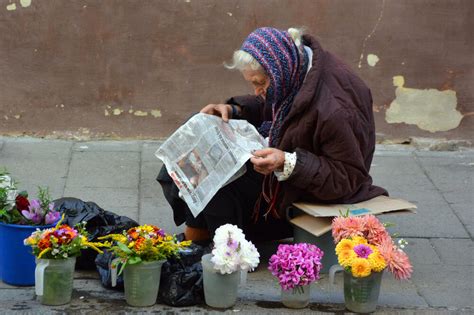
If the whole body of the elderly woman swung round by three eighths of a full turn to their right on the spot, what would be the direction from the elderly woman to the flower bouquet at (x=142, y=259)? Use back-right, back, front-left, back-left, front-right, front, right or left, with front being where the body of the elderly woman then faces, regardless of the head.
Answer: back

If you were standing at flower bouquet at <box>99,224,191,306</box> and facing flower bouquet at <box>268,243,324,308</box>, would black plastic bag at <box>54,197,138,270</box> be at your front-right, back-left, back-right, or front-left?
back-left

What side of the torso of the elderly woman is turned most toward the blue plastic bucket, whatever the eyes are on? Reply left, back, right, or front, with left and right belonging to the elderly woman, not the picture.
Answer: front

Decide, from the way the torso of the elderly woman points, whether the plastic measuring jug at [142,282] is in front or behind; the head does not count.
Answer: in front

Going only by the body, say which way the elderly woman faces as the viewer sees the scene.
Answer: to the viewer's left

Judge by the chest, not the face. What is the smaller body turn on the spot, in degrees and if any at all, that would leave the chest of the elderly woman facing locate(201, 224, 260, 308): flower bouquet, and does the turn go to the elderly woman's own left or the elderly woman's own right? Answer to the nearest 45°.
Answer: approximately 45° to the elderly woman's own left

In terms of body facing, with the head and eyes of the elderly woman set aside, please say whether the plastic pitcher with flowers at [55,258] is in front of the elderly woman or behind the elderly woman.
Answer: in front
